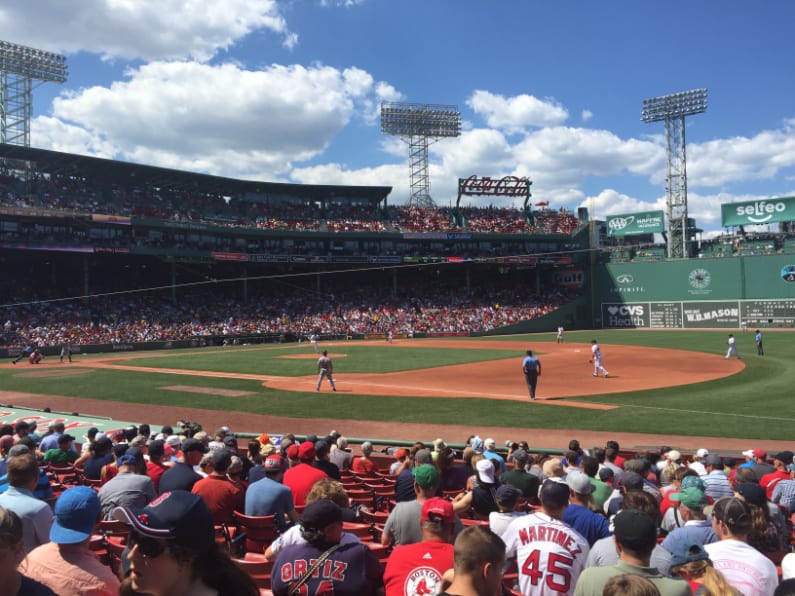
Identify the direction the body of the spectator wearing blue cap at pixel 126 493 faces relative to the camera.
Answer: away from the camera

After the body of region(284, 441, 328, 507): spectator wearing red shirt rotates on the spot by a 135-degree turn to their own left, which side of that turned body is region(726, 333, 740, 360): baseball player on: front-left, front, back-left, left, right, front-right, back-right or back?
back

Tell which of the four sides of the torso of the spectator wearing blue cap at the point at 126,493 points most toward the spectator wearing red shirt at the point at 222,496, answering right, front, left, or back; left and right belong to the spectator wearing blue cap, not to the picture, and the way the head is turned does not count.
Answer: right

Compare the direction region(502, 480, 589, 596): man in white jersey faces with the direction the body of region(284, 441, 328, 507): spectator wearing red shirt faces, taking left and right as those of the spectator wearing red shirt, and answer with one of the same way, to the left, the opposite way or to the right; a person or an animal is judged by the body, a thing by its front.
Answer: the same way

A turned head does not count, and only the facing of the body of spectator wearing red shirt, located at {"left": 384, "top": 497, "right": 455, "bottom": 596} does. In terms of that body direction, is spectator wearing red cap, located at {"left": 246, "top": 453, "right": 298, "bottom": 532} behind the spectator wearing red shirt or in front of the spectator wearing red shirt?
in front

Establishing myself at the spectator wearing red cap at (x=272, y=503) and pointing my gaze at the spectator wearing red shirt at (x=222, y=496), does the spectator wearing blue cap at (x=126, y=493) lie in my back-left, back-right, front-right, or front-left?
front-left

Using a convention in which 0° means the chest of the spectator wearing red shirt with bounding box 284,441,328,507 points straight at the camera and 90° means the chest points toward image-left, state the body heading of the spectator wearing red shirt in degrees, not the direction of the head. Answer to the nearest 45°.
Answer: approximately 180°

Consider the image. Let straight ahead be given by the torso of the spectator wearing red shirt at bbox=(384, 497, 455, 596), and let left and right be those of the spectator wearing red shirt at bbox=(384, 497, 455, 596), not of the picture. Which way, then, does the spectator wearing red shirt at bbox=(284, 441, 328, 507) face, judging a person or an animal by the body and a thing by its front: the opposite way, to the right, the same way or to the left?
the same way

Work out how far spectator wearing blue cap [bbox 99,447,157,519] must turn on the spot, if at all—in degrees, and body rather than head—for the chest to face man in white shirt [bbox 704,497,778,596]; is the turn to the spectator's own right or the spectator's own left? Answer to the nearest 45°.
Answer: approximately 135° to the spectator's own right

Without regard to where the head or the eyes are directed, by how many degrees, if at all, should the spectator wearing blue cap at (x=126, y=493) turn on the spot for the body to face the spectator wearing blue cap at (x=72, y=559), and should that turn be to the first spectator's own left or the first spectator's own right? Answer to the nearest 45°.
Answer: approximately 180°

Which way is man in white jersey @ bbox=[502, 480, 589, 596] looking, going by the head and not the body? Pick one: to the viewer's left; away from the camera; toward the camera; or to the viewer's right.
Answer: away from the camera

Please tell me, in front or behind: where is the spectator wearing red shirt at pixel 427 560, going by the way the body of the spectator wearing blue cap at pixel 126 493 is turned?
behind

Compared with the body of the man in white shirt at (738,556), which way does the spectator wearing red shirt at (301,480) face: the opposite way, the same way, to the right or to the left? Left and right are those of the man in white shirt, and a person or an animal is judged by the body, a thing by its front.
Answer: the same way

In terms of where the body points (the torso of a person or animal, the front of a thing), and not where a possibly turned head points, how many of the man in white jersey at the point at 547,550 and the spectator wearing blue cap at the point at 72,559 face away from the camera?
2

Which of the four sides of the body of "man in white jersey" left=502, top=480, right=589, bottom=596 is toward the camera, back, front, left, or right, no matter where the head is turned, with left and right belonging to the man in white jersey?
back

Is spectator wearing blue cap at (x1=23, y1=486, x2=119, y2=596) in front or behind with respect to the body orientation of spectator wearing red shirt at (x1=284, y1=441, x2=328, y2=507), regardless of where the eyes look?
behind

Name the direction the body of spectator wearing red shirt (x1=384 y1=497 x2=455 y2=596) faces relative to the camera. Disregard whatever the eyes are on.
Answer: away from the camera
